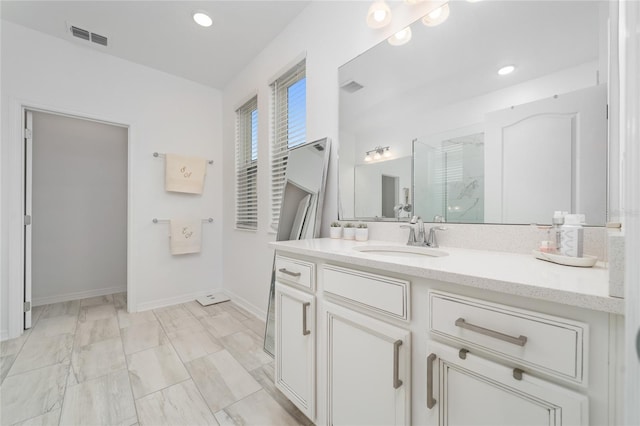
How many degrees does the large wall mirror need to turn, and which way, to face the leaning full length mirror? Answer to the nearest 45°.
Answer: approximately 45° to its right

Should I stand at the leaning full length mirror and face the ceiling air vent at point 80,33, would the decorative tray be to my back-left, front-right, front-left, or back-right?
back-left

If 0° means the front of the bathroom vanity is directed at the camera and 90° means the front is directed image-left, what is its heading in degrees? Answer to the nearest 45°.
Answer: approximately 45°

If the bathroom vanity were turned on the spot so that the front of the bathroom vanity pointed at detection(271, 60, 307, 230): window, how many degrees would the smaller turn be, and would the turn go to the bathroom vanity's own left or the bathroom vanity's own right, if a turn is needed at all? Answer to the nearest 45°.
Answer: approximately 90° to the bathroom vanity's own right

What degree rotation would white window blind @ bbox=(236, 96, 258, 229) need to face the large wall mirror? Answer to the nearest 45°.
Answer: approximately 90° to its left

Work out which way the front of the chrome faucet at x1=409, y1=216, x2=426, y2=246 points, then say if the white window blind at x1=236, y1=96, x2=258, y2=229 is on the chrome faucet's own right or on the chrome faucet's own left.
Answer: on the chrome faucet's own right

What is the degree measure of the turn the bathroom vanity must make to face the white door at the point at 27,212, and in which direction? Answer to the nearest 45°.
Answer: approximately 45° to its right

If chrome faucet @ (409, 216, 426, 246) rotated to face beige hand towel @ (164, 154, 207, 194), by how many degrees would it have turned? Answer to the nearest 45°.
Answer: approximately 45° to its right
